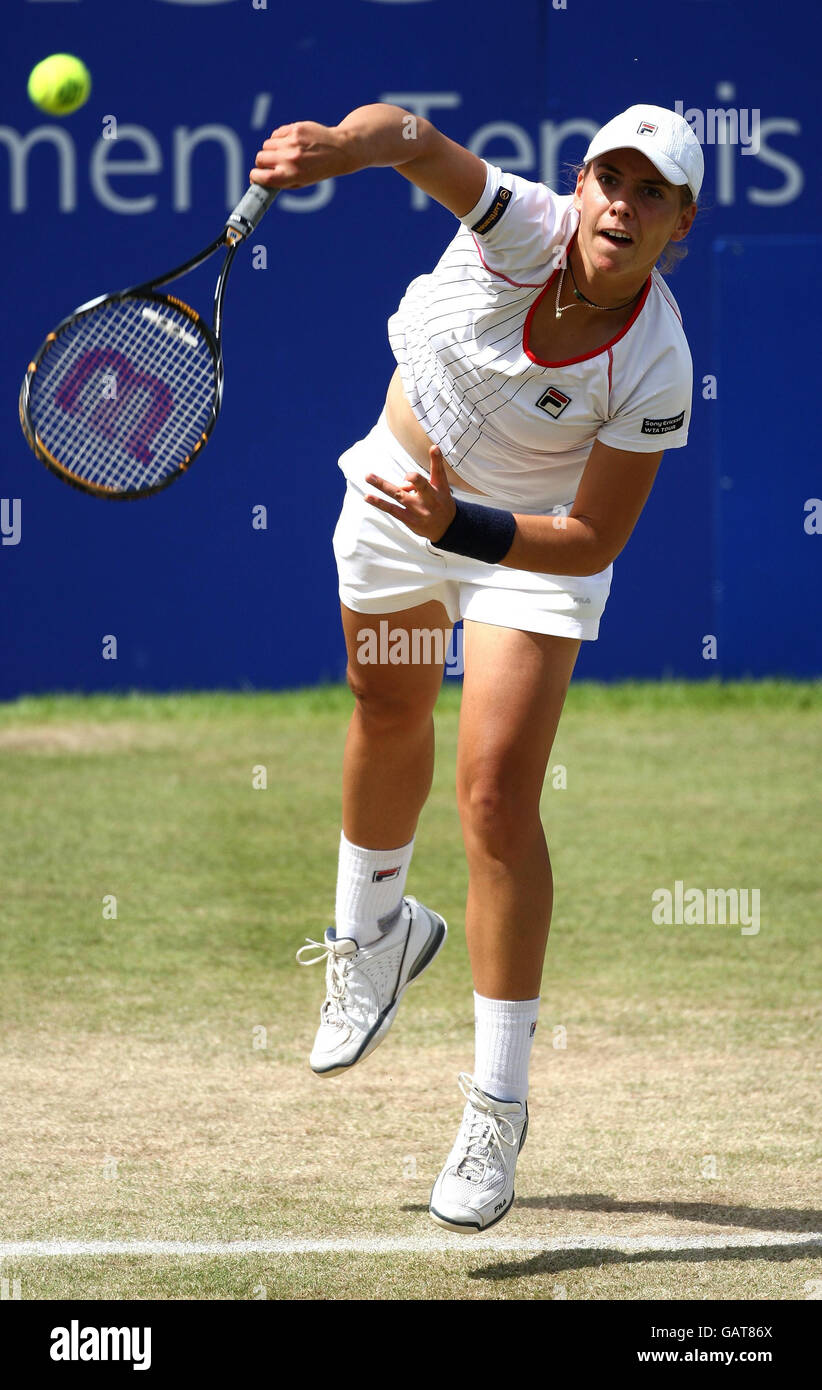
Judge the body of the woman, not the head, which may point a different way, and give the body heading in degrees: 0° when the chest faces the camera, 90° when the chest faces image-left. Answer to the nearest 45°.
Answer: approximately 0°
